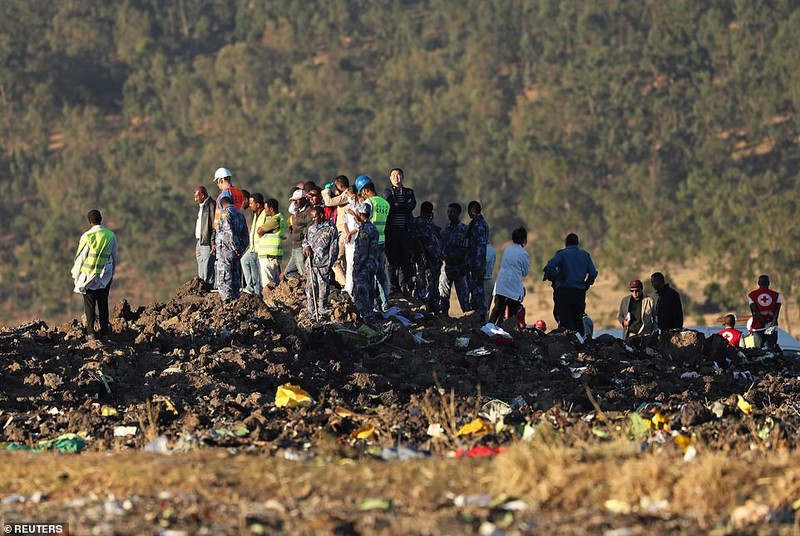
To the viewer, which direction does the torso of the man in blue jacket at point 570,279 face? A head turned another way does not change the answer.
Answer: away from the camera

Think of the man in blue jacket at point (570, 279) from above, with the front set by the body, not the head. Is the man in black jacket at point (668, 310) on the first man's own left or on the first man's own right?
on the first man's own right

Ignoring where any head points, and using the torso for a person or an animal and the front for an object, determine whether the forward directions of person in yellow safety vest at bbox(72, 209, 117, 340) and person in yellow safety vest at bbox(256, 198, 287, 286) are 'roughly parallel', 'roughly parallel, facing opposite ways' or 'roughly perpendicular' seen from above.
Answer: roughly perpendicular

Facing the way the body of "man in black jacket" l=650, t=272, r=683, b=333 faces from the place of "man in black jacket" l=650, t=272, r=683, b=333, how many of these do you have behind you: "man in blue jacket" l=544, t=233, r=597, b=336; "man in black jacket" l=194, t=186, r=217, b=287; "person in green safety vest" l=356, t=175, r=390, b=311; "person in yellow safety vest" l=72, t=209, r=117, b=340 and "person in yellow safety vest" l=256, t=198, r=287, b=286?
0

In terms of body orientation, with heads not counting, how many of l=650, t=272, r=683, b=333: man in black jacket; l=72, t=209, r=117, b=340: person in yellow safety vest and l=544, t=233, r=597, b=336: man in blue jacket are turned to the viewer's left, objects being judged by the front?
1

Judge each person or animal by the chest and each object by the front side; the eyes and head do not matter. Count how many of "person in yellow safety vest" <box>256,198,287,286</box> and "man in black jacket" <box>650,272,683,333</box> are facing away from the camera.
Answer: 0

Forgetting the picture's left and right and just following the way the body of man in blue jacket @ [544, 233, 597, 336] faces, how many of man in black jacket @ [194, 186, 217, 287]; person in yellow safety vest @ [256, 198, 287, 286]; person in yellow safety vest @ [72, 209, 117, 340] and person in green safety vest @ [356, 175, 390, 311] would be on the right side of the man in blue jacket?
0

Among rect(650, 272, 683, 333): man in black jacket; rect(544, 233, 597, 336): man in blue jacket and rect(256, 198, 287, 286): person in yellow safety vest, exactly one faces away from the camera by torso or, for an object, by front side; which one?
the man in blue jacket

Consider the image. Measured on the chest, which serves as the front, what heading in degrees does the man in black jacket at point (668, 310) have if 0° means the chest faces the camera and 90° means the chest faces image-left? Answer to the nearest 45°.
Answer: approximately 90°
